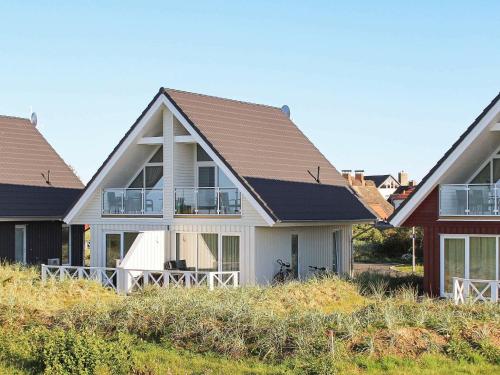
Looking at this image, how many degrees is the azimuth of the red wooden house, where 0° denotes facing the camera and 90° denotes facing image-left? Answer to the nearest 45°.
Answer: approximately 0°

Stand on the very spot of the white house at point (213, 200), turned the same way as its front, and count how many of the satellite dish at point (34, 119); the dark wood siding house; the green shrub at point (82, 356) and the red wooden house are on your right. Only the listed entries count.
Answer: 2

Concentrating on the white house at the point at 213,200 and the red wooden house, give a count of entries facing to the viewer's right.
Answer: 0

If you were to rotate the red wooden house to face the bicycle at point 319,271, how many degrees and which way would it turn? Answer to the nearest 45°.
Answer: approximately 135° to its right

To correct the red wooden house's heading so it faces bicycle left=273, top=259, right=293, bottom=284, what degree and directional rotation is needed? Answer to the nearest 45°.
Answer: approximately 90° to its right

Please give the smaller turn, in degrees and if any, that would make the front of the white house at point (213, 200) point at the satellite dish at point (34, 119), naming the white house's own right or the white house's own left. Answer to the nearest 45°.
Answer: approximately 90° to the white house's own right

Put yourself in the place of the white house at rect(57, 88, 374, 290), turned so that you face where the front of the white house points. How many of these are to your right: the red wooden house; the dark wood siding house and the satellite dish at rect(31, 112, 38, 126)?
2

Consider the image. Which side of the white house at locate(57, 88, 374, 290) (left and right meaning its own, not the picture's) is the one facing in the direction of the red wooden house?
left

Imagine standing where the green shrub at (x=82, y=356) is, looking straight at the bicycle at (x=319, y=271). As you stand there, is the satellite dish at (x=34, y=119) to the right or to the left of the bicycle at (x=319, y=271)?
left

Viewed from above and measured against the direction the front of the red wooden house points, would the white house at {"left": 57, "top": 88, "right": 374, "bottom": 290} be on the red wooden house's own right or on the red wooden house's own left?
on the red wooden house's own right

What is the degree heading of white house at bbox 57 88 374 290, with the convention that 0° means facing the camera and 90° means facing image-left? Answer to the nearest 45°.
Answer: approximately 45°

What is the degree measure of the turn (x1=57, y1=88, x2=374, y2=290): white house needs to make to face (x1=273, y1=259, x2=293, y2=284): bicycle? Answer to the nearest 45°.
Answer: approximately 90° to its left
